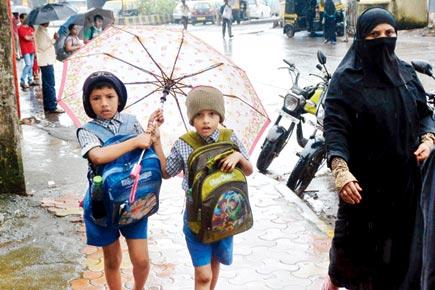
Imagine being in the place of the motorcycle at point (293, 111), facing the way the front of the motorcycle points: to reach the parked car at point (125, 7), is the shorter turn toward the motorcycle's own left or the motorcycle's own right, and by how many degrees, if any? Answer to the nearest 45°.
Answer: approximately 135° to the motorcycle's own right

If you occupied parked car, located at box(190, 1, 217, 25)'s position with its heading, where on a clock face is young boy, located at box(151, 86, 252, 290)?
The young boy is roughly at 12 o'clock from the parked car.

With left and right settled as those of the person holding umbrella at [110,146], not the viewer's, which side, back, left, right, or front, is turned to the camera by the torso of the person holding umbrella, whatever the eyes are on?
front

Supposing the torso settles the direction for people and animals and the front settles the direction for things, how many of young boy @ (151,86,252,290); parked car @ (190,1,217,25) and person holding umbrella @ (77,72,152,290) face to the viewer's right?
0

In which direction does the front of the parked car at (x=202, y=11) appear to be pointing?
toward the camera

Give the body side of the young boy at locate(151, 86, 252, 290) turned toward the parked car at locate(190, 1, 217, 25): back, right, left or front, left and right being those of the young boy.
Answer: back

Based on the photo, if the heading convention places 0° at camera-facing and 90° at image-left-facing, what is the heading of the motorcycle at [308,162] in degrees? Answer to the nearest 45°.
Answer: approximately 45°

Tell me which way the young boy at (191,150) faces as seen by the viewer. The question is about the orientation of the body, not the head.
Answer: toward the camera

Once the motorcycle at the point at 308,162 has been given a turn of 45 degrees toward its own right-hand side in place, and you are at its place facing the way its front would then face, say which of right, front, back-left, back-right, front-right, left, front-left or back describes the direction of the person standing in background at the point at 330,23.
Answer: right

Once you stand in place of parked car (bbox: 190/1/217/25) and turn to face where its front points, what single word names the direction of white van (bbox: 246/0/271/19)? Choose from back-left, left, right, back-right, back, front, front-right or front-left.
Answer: left
